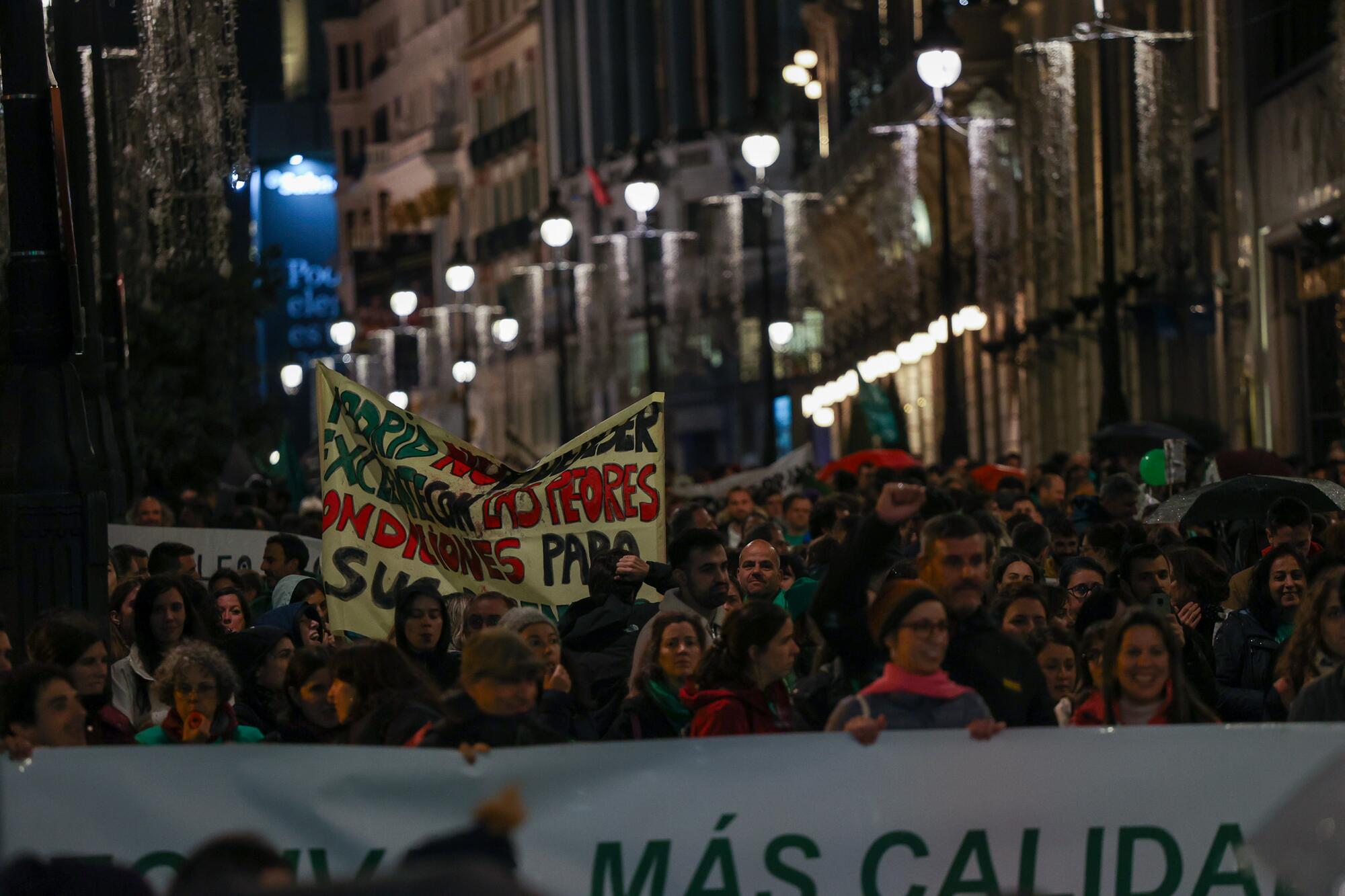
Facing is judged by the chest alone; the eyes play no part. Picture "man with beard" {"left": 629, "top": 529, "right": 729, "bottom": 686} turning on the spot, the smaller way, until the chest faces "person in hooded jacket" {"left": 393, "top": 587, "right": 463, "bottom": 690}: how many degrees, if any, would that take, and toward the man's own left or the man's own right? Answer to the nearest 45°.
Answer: approximately 90° to the man's own right

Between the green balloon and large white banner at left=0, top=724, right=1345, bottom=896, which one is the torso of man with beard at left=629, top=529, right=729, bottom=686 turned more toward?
the large white banner

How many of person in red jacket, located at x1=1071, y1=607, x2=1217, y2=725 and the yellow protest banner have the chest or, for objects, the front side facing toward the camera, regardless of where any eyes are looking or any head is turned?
2

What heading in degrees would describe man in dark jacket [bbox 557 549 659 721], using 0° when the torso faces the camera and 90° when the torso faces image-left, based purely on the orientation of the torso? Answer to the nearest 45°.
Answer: approximately 180°

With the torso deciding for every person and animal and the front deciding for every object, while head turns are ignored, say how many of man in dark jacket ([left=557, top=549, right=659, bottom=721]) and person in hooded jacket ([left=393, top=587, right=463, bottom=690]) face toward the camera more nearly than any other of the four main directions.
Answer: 1

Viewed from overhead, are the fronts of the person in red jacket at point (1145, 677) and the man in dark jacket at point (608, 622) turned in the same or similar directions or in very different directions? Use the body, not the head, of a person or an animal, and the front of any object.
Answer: very different directions

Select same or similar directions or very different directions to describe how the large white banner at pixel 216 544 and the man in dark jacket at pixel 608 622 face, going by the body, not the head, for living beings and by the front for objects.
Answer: very different directions

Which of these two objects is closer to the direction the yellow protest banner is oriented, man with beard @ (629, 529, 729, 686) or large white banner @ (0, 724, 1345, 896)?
the large white banner

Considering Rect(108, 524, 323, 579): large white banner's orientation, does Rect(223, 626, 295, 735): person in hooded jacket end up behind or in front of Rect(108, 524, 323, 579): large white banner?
in front

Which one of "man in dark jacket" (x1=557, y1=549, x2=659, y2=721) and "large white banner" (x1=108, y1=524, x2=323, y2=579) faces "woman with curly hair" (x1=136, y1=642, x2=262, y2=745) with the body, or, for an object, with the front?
the large white banner
